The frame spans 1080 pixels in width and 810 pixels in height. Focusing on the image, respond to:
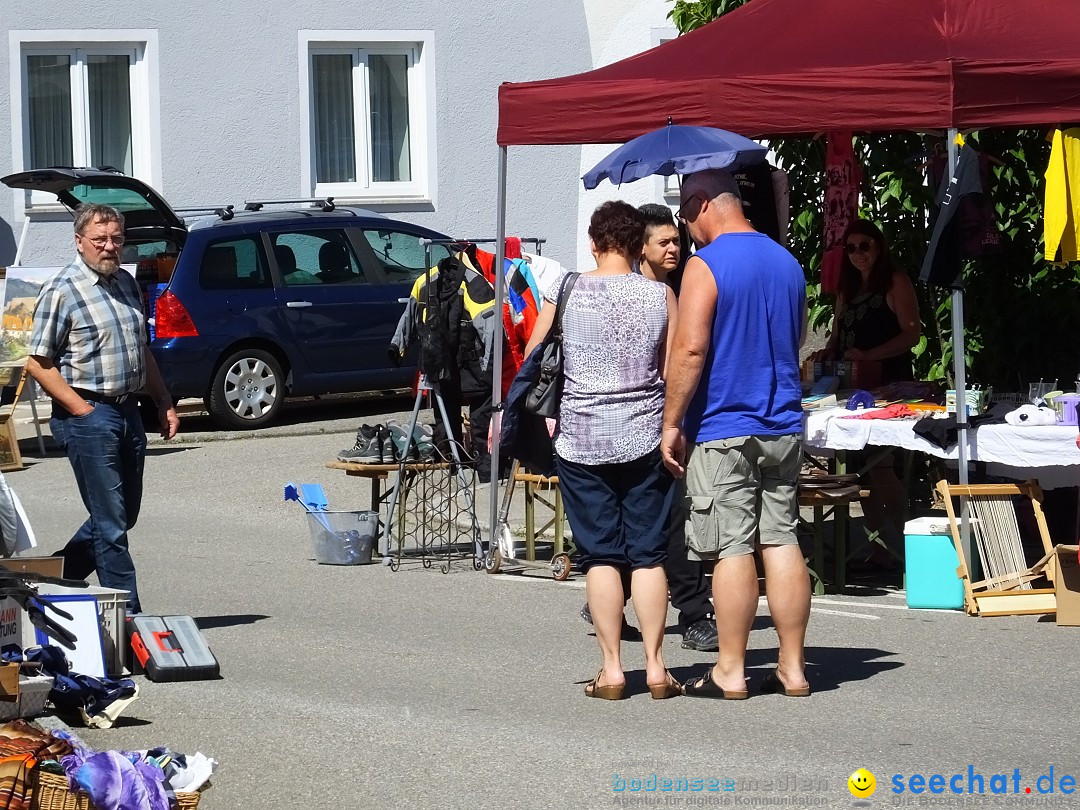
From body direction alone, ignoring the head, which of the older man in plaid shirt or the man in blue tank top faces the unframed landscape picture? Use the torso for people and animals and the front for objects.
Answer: the man in blue tank top

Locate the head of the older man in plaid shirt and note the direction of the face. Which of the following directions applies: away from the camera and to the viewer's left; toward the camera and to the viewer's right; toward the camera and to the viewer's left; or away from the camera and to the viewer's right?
toward the camera and to the viewer's right

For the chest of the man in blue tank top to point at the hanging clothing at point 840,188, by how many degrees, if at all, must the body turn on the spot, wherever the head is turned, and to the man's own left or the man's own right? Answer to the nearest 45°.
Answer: approximately 45° to the man's own right

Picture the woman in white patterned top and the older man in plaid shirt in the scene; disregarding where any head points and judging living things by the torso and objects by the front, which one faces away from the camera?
the woman in white patterned top

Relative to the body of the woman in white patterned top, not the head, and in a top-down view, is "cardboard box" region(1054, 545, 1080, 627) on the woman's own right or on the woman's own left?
on the woman's own right

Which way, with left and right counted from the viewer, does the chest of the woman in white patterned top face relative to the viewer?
facing away from the viewer

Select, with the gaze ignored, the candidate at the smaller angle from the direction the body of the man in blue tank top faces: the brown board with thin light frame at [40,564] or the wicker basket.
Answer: the brown board with thin light frame

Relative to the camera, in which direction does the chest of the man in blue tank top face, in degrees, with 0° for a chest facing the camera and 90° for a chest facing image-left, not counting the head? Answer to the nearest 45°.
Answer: approximately 135°

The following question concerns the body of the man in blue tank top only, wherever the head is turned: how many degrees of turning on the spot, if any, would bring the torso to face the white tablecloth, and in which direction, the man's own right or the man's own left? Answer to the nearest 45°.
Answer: approximately 90° to the man's own right

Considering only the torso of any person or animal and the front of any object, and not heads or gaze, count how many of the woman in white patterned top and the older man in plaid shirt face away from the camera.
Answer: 1

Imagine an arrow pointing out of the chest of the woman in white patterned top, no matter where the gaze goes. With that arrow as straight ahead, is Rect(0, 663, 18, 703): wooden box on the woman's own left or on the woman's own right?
on the woman's own left
